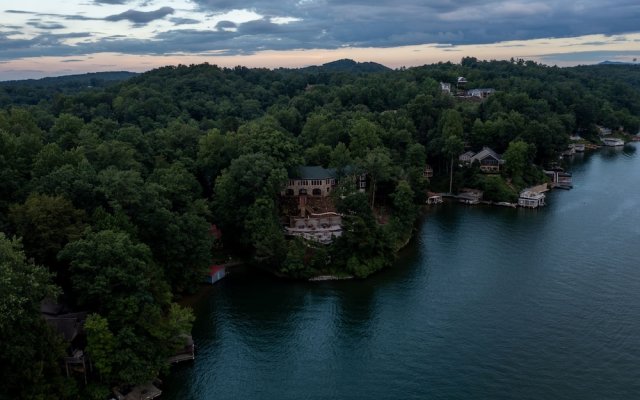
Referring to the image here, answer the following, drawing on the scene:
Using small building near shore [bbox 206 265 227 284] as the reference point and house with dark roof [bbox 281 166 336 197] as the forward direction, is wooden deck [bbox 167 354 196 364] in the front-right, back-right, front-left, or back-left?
back-right

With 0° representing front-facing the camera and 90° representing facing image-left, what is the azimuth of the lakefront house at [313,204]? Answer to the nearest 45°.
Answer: approximately 0°

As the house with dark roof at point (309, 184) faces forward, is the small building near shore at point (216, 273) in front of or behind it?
in front

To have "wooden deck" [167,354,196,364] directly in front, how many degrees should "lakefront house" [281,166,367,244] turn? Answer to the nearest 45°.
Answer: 0° — it already faces it

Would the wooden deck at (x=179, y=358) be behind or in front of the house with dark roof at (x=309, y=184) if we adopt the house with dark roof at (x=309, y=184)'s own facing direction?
in front
